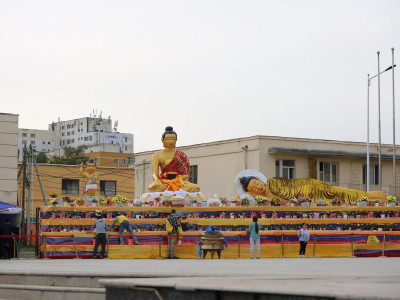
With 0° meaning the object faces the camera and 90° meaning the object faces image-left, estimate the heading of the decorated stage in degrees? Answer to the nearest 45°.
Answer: approximately 0°

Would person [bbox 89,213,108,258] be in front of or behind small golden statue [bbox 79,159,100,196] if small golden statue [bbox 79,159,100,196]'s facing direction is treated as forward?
in front

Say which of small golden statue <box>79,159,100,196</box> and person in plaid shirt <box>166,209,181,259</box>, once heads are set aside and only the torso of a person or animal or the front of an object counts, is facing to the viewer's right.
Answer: the person in plaid shirt

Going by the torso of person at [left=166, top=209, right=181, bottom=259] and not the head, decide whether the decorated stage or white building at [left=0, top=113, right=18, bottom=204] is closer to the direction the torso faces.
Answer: the decorated stage

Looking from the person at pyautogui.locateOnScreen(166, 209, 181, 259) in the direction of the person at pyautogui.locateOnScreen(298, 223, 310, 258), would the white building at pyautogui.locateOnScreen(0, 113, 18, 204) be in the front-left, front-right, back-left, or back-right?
back-left

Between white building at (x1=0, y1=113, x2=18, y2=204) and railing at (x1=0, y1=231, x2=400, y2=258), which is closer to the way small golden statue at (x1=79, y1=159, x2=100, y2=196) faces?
the railing
